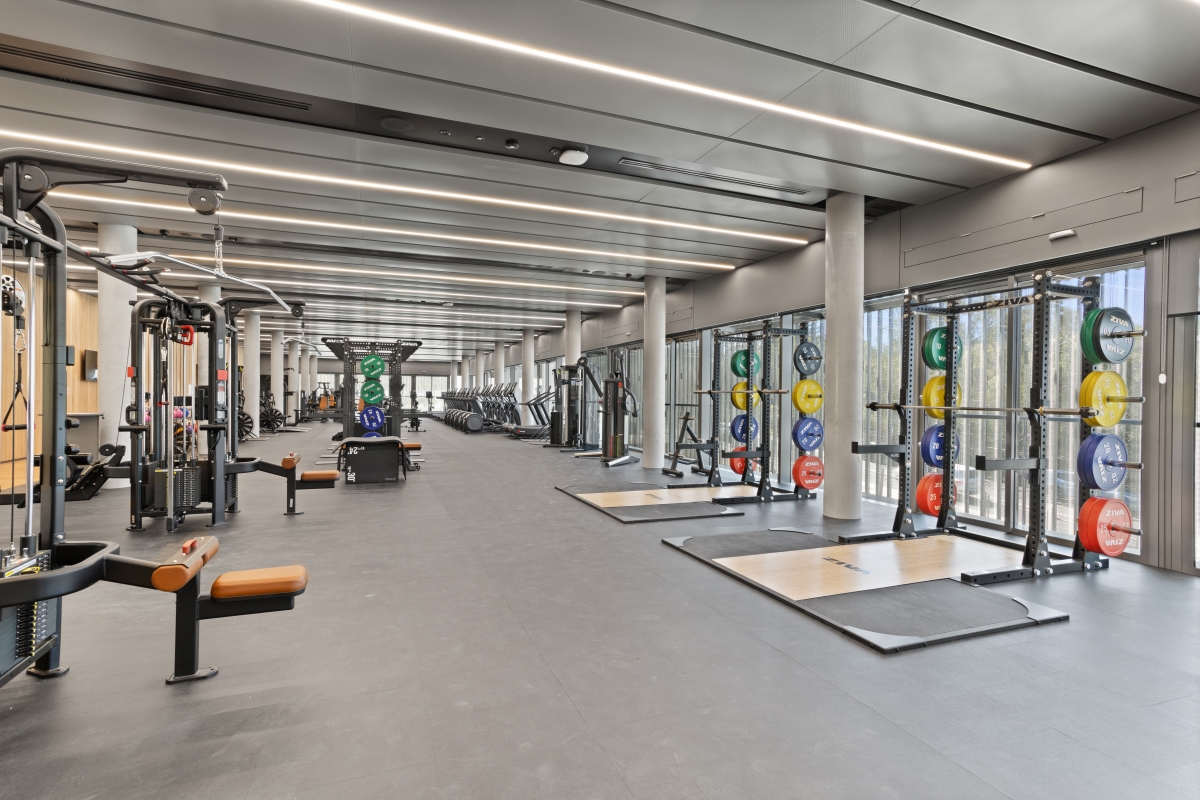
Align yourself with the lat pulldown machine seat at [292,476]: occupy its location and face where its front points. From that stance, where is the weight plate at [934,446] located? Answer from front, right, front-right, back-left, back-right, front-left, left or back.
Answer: back-left

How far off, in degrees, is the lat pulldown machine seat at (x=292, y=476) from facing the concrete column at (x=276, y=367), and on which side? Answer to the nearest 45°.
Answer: approximately 90° to its right

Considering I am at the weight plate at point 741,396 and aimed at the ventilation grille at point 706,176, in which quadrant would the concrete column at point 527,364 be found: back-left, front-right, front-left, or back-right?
back-right

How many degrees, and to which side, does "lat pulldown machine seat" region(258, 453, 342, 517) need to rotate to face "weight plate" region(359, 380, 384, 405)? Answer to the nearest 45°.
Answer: approximately 90° to its right

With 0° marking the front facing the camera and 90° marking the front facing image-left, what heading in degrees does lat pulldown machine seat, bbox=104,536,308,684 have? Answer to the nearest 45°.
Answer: approximately 90°

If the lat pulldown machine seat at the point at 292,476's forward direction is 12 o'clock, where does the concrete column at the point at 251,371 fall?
The concrete column is roughly at 3 o'clock from the lat pulldown machine seat.

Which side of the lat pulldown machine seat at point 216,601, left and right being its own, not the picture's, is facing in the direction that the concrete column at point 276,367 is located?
right

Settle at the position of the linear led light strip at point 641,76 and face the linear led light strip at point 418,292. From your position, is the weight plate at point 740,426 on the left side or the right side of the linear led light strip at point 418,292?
right

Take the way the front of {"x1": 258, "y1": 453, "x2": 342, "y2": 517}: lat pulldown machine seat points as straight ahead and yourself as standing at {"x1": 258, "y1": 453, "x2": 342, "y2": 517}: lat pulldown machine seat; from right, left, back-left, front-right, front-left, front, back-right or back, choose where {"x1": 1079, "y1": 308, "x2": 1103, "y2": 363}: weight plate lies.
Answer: back-left

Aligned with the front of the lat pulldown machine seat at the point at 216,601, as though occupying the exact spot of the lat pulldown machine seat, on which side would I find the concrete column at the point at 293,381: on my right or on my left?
on my right

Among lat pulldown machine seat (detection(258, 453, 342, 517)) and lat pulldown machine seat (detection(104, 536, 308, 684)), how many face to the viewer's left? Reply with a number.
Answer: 2

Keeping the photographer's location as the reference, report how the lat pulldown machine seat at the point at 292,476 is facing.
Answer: facing to the left of the viewer
